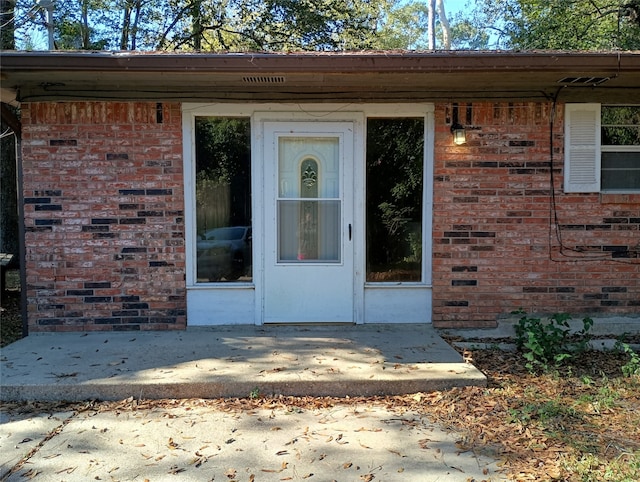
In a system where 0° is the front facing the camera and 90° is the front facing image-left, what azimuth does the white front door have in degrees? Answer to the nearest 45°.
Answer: approximately 0°

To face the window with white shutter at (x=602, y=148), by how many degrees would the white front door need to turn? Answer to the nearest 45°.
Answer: approximately 90° to its left

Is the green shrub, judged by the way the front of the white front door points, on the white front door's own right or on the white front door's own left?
on the white front door's own left

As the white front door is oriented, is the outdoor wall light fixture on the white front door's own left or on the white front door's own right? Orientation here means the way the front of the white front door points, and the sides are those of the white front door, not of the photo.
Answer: on the white front door's own left
